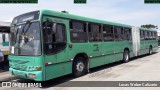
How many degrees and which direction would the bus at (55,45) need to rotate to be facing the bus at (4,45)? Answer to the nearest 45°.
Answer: approximately 90° to its right

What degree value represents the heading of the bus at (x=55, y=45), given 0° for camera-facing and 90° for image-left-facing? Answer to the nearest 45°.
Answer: approximately 45°
